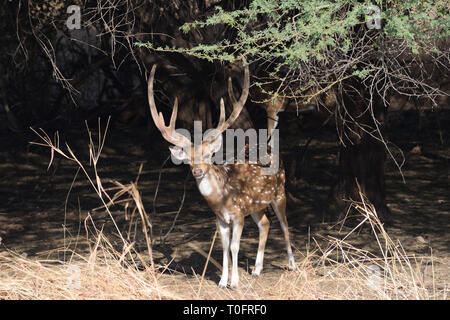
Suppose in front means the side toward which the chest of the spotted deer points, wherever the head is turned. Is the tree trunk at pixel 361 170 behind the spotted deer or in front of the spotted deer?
behind

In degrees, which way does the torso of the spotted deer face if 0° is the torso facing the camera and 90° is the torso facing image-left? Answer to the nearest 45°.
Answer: approximately 45°
